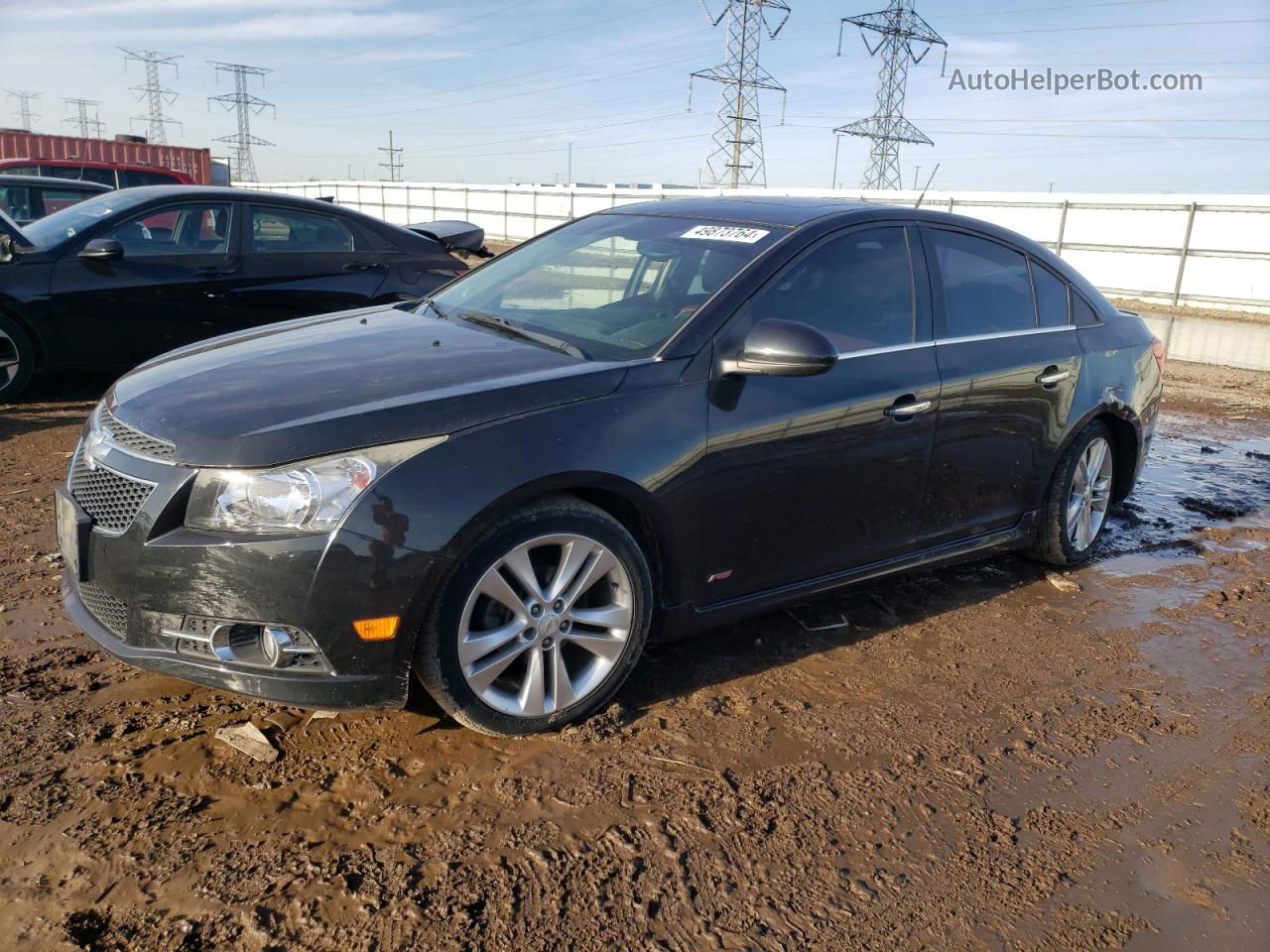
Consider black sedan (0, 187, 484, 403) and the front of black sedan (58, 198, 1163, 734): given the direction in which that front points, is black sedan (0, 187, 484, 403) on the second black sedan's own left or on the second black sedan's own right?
on the second black sedan's own right

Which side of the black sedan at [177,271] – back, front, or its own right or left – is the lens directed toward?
left

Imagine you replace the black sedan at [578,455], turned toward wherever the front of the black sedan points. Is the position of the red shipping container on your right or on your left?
on your right

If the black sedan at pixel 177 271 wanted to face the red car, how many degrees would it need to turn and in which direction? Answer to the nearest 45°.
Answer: approximately 90° to its right

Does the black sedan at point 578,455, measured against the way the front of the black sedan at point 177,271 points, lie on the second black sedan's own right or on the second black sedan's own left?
on the second black sedan's own left

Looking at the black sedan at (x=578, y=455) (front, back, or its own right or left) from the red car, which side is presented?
right

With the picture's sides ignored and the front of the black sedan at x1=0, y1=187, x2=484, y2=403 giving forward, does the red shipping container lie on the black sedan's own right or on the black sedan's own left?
on the black sedan's own right

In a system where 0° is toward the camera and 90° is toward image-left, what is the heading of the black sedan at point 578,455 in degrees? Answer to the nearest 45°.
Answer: approximately 45°

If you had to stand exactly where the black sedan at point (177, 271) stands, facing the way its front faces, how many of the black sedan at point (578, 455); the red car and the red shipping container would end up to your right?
2
